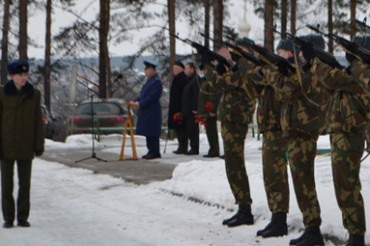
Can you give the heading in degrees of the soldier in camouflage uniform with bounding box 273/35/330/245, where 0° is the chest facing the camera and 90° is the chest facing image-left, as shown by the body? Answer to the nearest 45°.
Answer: approximately 90°

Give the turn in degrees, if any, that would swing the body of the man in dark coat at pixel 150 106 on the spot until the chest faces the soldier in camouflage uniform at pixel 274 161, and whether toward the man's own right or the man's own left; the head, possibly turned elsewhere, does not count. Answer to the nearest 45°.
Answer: approximately 90° to the man's own left

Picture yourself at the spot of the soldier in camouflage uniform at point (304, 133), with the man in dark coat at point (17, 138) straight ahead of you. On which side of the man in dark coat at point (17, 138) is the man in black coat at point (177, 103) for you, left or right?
right

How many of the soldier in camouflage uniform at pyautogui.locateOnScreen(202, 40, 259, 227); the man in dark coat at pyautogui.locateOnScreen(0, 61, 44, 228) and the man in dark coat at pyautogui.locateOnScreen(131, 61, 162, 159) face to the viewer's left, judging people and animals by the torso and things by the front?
2

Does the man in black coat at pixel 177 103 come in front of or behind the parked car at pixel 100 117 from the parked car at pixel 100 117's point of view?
behind

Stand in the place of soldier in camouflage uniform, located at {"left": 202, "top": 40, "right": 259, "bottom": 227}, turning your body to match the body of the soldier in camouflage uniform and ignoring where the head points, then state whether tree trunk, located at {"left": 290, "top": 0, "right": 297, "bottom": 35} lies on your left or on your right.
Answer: on your right

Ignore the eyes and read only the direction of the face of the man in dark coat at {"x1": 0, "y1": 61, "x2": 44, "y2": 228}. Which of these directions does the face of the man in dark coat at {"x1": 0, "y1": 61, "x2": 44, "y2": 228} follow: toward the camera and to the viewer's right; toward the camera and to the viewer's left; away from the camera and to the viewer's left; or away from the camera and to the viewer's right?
toward the camera and to the viewer's right

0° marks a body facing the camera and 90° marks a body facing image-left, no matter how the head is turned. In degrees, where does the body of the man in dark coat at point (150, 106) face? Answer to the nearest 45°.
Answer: approximately 90°
